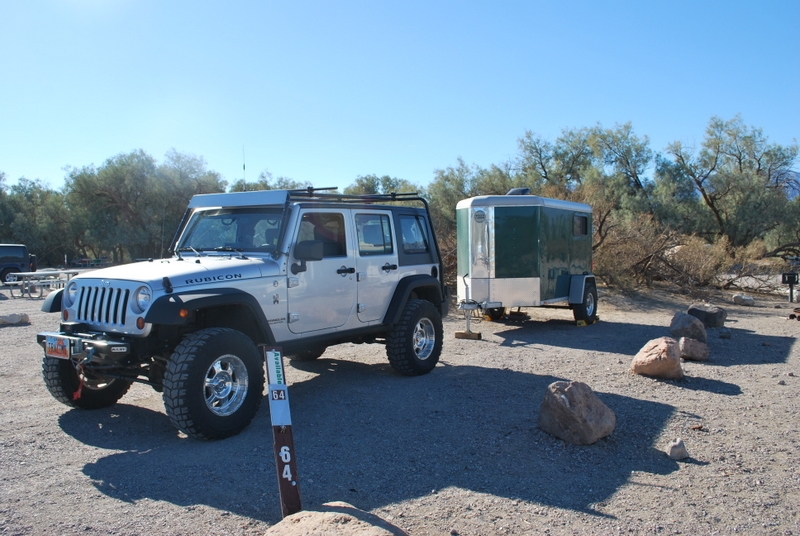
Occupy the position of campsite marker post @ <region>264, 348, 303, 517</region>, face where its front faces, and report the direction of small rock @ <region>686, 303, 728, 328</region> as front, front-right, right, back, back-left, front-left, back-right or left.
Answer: back-left

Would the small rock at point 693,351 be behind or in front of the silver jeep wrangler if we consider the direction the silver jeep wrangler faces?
behind

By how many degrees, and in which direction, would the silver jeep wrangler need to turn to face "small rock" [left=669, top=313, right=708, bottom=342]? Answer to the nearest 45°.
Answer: approximately 135° to its left

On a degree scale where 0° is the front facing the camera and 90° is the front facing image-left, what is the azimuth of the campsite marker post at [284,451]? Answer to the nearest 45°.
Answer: approximately 0°

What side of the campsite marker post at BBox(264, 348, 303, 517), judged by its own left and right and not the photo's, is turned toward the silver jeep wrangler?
back

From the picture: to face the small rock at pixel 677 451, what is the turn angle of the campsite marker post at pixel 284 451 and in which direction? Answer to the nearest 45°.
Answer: approximately 90° to its left

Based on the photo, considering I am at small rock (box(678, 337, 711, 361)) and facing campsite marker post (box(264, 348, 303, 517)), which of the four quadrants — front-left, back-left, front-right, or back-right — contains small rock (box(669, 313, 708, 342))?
back-right

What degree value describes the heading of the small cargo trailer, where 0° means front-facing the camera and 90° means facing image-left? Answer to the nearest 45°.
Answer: approximately 45°

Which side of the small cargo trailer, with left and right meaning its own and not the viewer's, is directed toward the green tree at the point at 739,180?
back

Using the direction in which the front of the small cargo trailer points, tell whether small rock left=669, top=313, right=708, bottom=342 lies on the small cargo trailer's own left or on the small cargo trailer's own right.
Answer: on the small cargo trailer's own left

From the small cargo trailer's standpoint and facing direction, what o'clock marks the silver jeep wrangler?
The silver jeep wrangler is roughly at 11 o'clock from the small cargo trailer.

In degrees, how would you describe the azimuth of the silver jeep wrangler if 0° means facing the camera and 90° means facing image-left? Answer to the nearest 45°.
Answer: approximately 45°
